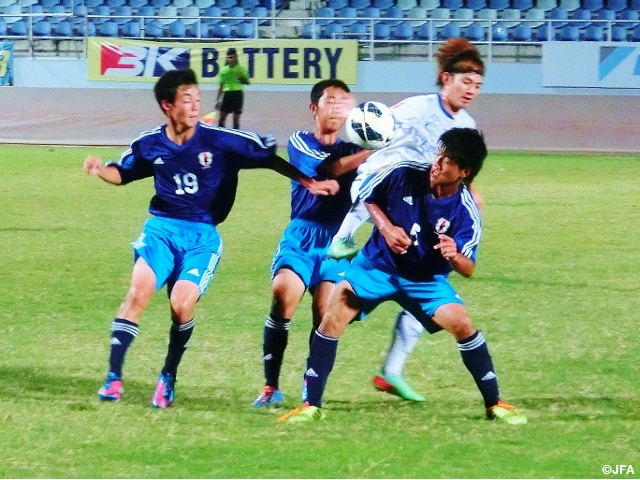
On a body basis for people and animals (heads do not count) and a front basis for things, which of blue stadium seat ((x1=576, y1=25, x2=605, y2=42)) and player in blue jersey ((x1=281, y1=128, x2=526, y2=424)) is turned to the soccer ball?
the blue stadium seat

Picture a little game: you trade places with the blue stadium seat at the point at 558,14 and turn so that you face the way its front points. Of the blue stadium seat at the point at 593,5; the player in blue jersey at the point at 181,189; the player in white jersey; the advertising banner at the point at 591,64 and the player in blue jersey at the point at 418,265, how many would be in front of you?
4

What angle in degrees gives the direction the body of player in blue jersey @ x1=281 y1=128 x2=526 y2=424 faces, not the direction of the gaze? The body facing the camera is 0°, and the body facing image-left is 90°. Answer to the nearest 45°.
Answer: approximately 0°

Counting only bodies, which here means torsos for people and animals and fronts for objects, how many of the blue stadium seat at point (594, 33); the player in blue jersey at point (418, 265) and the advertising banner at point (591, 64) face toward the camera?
3

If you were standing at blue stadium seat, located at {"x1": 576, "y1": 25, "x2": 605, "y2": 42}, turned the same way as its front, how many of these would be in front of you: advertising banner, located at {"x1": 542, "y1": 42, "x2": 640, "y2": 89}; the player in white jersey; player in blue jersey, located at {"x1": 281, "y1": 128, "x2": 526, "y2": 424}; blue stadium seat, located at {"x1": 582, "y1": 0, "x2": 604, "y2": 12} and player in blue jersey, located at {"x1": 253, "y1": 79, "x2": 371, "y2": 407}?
4

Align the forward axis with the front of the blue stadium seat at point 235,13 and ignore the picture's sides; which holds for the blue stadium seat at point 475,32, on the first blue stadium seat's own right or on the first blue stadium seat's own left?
on the first blue stadium seat's own left

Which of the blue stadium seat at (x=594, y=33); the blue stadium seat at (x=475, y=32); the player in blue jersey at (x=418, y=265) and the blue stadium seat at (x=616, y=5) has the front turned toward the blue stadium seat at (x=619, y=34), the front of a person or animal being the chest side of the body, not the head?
the blue stadium seat at (x=616, y=5)

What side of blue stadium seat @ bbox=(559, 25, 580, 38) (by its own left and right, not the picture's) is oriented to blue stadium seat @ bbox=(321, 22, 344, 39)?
right

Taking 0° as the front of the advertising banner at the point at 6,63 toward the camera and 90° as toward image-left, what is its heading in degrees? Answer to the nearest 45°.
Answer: approximately 0°

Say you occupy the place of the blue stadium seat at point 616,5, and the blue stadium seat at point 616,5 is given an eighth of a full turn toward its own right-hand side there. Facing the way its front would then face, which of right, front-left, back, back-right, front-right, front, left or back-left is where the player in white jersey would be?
front-left

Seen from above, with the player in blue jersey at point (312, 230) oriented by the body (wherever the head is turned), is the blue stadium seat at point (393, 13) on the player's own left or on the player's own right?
on the player's own left

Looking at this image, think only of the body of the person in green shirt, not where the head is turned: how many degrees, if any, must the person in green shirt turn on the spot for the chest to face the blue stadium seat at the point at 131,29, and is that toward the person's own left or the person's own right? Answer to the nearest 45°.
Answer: approximately 135° to the person's own right

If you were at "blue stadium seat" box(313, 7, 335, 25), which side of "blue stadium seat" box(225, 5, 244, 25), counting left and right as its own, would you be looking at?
left

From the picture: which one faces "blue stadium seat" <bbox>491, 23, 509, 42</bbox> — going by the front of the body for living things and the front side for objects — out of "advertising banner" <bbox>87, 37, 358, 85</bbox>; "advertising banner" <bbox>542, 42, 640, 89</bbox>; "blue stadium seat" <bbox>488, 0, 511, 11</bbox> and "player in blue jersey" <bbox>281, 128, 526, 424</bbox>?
"blue stadium seat" <bbox>488, 0, 511, 11</bbox>

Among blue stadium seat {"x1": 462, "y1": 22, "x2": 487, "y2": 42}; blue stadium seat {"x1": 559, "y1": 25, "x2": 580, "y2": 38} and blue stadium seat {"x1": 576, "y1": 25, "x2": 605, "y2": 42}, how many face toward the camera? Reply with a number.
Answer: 3

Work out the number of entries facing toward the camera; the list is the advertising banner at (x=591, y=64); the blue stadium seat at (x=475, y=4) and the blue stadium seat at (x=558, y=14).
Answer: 3

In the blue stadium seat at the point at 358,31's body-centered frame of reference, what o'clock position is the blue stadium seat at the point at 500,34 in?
the blue stadium seat at the point at 500,34 is roughly at 9 o'clock from the blue stadium seat at the point at 358,31.
